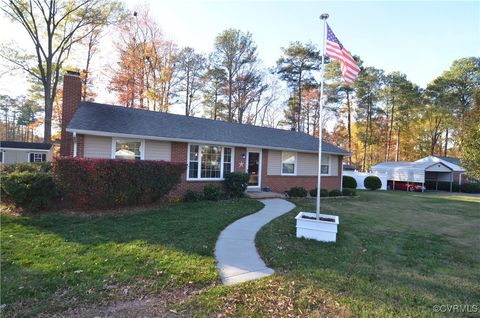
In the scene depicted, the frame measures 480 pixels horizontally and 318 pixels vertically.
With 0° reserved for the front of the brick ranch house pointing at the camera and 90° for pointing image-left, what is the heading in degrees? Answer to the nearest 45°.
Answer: approximately 315°

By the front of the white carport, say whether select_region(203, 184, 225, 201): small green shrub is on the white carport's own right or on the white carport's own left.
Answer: on the white carport's own right

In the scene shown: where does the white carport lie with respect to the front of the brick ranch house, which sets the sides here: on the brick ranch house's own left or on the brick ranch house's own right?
on the brick ranch house's own left

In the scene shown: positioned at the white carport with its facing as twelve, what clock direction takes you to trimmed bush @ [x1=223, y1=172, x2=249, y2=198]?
The trimmed bush is roughly at 2 o'clock from the white carport.

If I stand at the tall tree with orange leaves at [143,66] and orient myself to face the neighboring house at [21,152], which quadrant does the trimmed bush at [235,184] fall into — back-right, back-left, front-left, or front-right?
back-left

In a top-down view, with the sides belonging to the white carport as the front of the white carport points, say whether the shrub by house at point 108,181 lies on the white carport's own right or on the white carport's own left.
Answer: on the white carport's own right

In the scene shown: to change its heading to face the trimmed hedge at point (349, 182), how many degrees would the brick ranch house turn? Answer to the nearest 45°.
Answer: approximately 90° to its left

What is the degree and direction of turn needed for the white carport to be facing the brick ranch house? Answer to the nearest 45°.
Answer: approximately 45° to its right

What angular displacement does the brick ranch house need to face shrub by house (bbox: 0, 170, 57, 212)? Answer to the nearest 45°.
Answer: approximately 90° to its right

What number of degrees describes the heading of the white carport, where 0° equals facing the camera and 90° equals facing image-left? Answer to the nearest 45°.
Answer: approximately 315°
